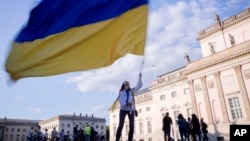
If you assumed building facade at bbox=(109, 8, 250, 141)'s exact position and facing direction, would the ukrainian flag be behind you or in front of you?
in front

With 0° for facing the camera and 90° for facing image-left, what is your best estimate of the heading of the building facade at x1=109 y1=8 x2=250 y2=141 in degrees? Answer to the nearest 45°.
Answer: approximately 45°

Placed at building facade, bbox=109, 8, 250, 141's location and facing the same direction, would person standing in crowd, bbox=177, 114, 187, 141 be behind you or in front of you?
in front
